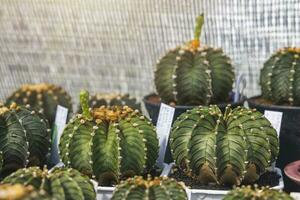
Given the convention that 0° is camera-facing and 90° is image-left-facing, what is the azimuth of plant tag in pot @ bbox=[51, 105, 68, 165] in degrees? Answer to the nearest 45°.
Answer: approximately 0°

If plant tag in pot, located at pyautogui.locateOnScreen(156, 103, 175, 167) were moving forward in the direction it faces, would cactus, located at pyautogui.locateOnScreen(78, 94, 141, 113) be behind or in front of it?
behind

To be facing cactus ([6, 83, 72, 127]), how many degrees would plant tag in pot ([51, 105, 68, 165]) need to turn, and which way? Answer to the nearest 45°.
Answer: approximately 180°

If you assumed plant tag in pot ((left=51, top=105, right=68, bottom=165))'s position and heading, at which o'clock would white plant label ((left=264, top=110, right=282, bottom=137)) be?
The white plant label is roughly at 10 o'clock from the plant tag in pot.

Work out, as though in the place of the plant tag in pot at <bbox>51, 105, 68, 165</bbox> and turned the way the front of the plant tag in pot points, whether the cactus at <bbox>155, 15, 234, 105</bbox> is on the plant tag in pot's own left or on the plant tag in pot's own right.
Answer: on the plant tag in pot's own left

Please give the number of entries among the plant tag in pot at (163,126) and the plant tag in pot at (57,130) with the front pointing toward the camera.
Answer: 2
